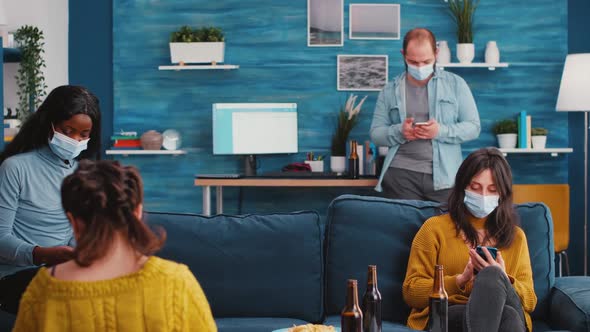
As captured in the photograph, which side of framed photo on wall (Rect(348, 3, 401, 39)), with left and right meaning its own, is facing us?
front

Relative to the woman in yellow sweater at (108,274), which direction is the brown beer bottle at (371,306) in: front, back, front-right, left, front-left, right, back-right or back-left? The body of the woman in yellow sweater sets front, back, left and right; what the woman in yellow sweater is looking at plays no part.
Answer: front-right

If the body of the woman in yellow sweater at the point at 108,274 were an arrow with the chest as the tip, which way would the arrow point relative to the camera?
away from the camera

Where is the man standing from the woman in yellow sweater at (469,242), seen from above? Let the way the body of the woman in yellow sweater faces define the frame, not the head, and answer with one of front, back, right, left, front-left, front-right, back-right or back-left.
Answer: back

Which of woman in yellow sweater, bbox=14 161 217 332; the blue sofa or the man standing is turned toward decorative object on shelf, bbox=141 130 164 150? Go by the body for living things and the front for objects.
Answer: the woman in yellow sweater

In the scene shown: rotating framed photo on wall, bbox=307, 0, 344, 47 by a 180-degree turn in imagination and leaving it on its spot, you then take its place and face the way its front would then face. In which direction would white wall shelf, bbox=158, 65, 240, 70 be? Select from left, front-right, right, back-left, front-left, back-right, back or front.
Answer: left

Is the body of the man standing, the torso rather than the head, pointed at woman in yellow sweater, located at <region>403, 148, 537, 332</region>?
yes

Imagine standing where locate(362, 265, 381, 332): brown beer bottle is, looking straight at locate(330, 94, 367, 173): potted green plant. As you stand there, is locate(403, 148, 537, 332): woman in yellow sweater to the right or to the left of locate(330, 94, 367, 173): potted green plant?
right

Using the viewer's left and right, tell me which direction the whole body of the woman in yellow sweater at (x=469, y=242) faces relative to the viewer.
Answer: facing the viewer

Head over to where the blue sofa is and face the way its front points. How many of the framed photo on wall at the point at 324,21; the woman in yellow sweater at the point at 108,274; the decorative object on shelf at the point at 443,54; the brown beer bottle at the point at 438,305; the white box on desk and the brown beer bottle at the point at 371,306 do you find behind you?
3

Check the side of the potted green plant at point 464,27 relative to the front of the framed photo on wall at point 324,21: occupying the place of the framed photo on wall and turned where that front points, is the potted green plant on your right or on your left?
on your left

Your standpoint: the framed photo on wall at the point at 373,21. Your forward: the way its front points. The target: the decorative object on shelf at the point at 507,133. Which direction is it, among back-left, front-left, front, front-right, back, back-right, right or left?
left

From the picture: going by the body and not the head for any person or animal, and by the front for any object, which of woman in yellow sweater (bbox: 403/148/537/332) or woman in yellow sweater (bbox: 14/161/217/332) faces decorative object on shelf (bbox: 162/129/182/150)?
woman in yellow sweater (bbox: 14/161/217/332)

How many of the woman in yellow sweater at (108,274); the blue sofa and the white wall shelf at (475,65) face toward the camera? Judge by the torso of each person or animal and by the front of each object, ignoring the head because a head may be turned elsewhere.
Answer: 2

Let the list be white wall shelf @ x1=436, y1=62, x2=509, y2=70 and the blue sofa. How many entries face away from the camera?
0

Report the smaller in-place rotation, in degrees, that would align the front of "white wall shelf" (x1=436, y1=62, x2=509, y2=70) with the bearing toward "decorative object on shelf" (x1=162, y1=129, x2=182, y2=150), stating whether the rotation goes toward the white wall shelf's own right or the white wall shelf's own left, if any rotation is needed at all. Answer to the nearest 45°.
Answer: approximately 90° to the white wall shelf's own right
